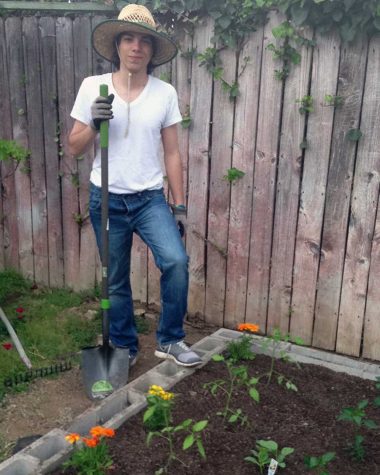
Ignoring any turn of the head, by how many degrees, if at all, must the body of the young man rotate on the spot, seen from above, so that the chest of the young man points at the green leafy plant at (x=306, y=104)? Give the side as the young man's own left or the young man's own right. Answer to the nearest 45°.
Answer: approximately 90° to the young man's own left

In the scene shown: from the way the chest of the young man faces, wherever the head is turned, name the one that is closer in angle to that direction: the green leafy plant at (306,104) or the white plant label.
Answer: the white plant label

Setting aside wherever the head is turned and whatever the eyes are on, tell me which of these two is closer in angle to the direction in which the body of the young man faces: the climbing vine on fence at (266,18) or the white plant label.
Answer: the white plant label

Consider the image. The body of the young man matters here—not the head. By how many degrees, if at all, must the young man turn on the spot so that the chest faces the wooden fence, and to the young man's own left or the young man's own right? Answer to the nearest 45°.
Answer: approximately 135° to the young man's own left

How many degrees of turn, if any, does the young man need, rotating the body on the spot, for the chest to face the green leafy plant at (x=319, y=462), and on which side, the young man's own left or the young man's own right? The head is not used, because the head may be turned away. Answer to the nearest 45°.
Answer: approximately 45° to the young man's own left

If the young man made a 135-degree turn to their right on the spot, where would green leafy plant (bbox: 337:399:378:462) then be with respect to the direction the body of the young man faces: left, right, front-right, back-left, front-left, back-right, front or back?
back

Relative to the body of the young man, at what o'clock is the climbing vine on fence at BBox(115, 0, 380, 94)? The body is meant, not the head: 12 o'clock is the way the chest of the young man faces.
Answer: The climbing vine on fence is roughly at 8 o'clock from the young man.

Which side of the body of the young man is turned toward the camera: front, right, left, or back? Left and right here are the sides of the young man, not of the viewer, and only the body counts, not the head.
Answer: front

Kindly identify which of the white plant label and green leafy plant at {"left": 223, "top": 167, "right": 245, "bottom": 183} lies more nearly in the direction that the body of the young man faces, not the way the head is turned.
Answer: the white plant label

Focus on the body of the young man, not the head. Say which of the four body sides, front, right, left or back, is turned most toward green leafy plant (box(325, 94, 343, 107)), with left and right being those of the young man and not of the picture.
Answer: left
